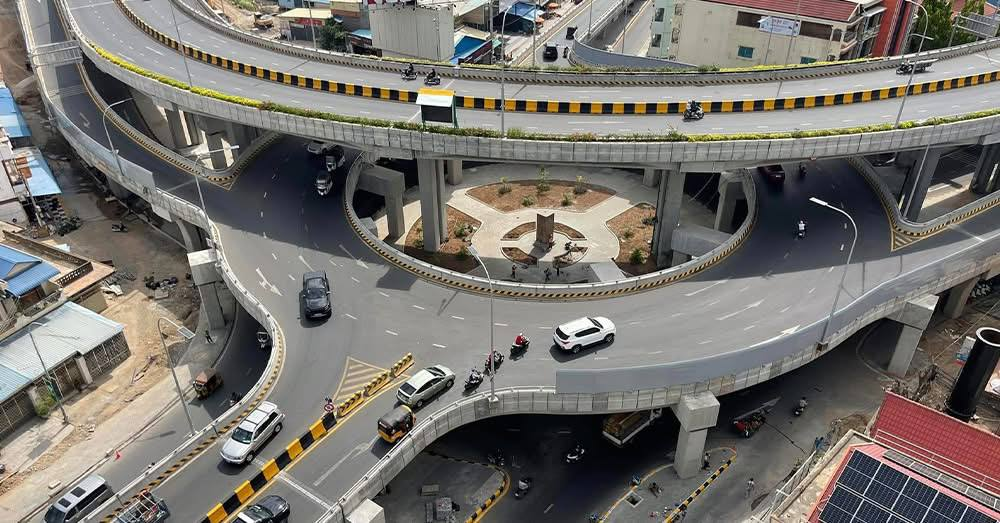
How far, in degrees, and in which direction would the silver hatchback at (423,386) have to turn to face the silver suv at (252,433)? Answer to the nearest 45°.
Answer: approximately 135° to its left

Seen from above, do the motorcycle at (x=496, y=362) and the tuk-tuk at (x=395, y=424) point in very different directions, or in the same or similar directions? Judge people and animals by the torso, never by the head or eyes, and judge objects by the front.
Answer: same or similar directions

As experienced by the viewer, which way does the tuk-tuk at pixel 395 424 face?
facing away from the viewer and to the right of the viewer

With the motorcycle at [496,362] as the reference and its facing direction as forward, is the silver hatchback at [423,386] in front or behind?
behind

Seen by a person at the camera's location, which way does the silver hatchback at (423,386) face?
facing away from the viewer and to the right of the viewer

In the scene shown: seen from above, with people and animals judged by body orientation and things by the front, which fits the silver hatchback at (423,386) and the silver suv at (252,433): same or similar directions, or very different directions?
very different directions

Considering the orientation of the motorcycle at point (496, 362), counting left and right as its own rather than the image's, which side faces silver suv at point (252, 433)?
back

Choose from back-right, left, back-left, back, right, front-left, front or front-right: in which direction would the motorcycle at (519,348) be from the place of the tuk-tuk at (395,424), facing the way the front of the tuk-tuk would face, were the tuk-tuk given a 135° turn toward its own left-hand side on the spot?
back-right

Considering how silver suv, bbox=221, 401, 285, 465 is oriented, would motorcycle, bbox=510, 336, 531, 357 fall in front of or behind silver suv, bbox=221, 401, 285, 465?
behind

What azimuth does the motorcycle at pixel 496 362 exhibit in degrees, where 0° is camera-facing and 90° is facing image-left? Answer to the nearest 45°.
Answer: approximately 225°

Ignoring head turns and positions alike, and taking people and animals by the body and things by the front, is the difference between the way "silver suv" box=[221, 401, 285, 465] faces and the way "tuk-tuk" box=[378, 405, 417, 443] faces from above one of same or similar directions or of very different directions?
very different directions

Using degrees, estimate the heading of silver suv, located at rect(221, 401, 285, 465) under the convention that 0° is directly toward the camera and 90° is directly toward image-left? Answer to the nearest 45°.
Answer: approximately 45°

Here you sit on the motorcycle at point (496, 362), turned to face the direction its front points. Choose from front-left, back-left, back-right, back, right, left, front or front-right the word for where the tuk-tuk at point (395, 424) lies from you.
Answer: back

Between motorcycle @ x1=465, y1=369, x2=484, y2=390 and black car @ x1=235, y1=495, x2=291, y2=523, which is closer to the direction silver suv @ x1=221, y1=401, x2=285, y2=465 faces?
the black car

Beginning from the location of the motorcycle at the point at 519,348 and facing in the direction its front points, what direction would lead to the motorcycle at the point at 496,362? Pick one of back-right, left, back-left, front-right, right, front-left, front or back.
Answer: back

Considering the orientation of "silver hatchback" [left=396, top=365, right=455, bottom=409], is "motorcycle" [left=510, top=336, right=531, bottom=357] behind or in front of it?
in front
